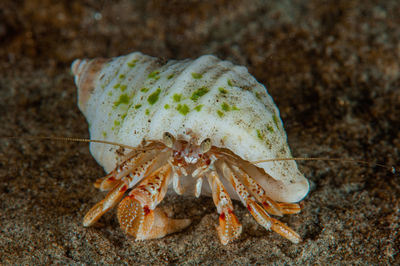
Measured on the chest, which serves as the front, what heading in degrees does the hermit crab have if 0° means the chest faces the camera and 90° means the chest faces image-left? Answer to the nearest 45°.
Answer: approximately 0°
